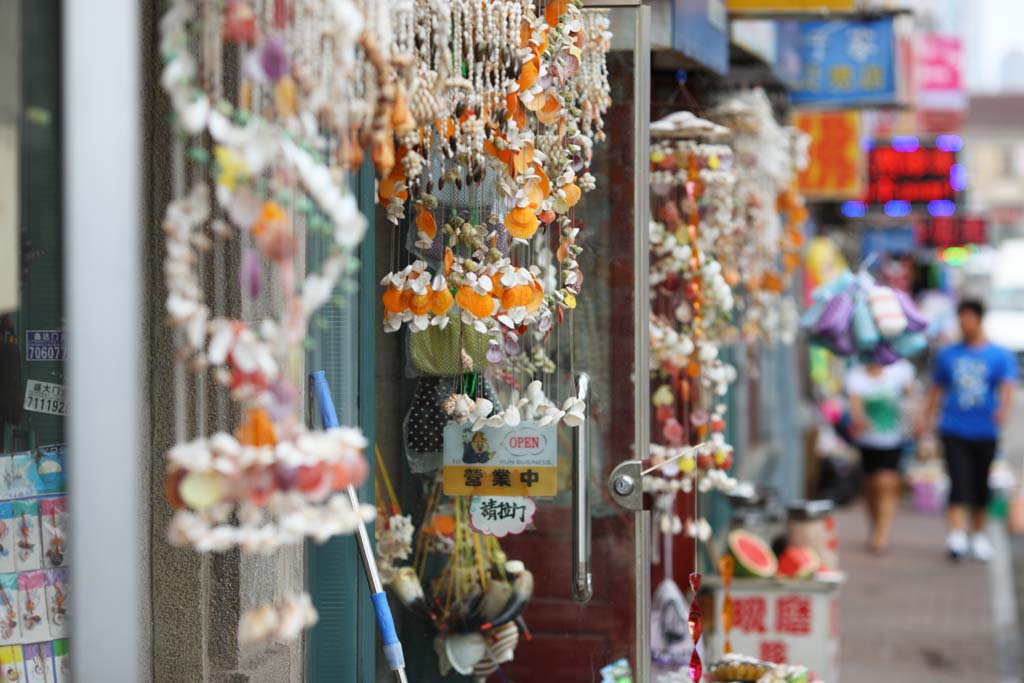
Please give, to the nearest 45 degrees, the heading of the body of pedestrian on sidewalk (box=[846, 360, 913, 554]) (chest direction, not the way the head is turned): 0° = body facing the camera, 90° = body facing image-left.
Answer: approximately 0°

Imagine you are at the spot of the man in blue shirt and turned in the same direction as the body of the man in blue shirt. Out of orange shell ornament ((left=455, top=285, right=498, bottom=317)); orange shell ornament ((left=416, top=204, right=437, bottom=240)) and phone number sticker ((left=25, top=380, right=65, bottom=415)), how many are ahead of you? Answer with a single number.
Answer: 3

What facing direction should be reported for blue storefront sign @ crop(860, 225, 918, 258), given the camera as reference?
facing the viewer

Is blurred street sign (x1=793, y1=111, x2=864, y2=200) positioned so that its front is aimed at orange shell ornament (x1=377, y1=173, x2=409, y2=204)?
yes

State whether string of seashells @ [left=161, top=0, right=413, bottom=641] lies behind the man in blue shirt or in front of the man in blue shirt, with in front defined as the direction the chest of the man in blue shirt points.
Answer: in front

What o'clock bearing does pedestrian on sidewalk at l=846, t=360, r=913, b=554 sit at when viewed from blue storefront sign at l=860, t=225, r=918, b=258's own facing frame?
The pedestrian on sidewalk is roughly at 12 o'clock from the blue storefront sign.

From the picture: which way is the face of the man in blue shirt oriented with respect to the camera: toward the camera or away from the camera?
toward the camera

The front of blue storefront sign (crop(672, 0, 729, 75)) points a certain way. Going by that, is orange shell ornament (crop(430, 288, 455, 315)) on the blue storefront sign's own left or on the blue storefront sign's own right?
on the blue storefront sign's own right

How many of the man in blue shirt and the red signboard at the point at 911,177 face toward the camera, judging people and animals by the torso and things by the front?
2

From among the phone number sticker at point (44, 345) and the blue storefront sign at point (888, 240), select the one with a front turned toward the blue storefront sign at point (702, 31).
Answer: the blue storefront sign at point (888, 240)

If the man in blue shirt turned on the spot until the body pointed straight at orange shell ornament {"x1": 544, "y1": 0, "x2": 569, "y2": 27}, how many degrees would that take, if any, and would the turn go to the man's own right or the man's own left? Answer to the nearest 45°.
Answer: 0° — they already face it

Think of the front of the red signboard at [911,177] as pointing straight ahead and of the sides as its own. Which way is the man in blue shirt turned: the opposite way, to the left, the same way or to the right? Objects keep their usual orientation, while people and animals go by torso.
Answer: the same way

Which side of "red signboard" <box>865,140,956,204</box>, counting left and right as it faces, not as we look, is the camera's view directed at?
front

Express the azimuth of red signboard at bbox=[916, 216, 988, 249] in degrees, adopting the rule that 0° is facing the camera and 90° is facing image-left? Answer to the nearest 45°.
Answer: approximately 0°

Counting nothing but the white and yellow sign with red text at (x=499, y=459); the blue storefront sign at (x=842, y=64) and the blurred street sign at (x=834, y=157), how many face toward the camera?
3

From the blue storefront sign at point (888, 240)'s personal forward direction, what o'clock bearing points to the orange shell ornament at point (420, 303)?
The orange shell ornament is roughly at 12 o'clock from the blue storefront sign.

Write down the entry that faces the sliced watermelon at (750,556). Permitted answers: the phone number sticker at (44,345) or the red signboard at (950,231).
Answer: the red signboard
